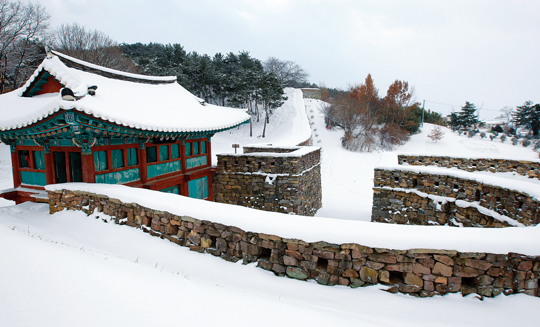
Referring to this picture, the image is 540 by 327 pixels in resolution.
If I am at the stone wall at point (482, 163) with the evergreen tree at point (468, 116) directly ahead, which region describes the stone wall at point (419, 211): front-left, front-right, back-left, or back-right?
back-left

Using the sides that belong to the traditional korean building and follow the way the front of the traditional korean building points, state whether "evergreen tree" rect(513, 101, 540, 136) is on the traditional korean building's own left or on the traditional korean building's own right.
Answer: on the traditional korean building's own left

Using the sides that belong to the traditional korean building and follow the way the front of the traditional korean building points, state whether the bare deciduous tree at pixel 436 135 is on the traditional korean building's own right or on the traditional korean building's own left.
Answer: on the traditional korean building's own left

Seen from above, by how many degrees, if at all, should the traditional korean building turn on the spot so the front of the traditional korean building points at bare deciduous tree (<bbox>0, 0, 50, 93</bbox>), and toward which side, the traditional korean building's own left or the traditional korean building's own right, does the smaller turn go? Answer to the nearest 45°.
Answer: approximately 135° to the traditional korean building's own left

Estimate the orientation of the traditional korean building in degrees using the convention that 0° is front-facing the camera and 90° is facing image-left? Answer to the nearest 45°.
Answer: approximately 315°

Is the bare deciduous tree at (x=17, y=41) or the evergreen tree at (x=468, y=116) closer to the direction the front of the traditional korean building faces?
the evergreen tree

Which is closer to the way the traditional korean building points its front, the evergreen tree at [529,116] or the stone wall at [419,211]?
the stone wall
